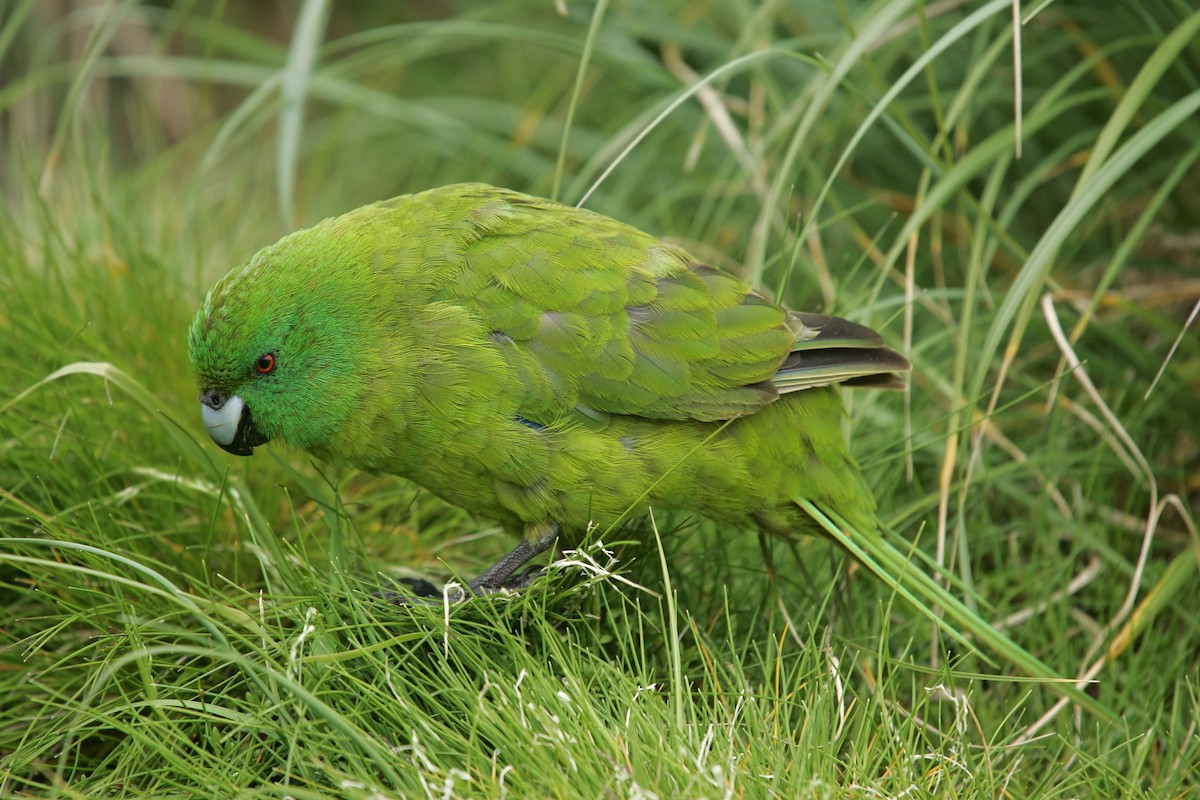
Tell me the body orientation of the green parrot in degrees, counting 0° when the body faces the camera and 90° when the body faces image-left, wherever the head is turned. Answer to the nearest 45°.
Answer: approximately 90°
